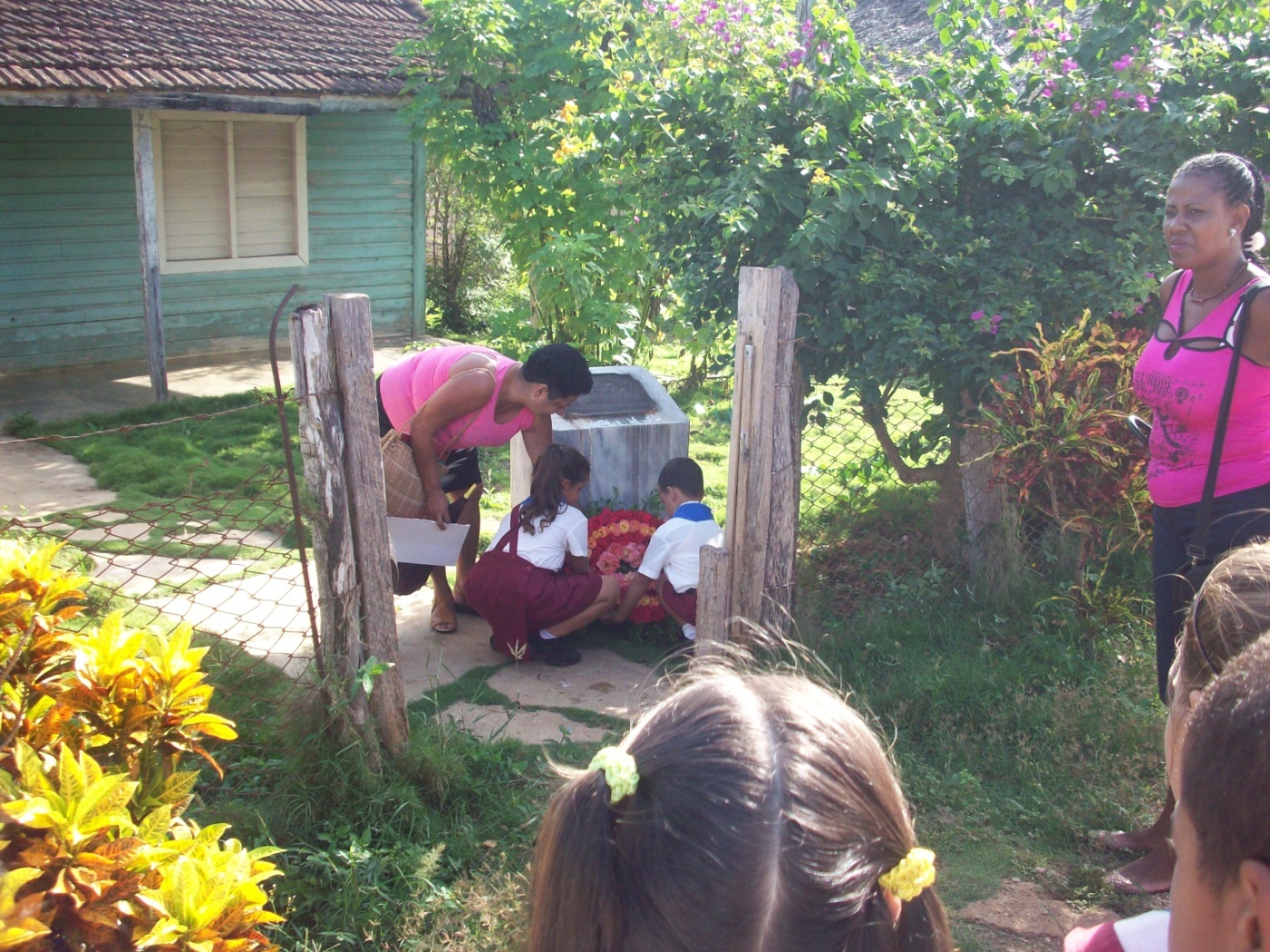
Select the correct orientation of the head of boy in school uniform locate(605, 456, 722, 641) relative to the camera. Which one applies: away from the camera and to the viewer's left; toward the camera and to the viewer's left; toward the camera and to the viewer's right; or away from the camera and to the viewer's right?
away from the camera and to the viewer's left

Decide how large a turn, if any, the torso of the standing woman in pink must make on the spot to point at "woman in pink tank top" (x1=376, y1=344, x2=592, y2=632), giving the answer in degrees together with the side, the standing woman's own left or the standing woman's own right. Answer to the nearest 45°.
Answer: approximately 45° to the standing woman's own right

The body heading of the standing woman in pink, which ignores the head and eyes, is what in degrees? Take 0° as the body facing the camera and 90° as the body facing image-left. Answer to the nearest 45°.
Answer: approximately 45°

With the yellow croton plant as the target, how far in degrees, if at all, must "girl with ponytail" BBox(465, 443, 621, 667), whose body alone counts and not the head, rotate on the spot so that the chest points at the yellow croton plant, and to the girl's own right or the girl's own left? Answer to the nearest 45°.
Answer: approximately 135° to the girl's own right

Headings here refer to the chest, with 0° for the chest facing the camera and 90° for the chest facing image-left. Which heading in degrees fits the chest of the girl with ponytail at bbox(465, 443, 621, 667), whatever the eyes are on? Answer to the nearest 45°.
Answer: approximately 225°

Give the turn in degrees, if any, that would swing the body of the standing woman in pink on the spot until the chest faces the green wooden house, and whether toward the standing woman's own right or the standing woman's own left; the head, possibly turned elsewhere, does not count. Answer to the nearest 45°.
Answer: approximately 90° to the standing woman's own right

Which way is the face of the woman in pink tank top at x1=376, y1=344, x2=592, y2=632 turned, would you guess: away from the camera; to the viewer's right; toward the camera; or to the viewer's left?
to the viewer's right

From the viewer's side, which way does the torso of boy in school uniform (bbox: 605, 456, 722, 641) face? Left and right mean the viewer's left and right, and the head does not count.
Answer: facing away from the viewer and to the left of the viewer

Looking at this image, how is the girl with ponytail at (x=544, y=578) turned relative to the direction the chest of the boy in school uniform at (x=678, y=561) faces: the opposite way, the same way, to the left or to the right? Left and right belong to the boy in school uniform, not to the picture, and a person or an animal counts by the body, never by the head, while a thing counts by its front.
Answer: to the right
